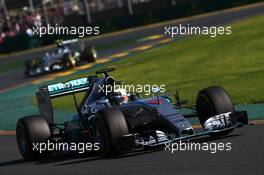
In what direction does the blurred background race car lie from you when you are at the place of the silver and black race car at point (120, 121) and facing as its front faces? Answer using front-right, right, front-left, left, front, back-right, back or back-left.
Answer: back-left

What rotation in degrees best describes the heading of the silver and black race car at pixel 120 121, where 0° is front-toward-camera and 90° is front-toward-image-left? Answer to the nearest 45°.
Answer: approximately 315°
